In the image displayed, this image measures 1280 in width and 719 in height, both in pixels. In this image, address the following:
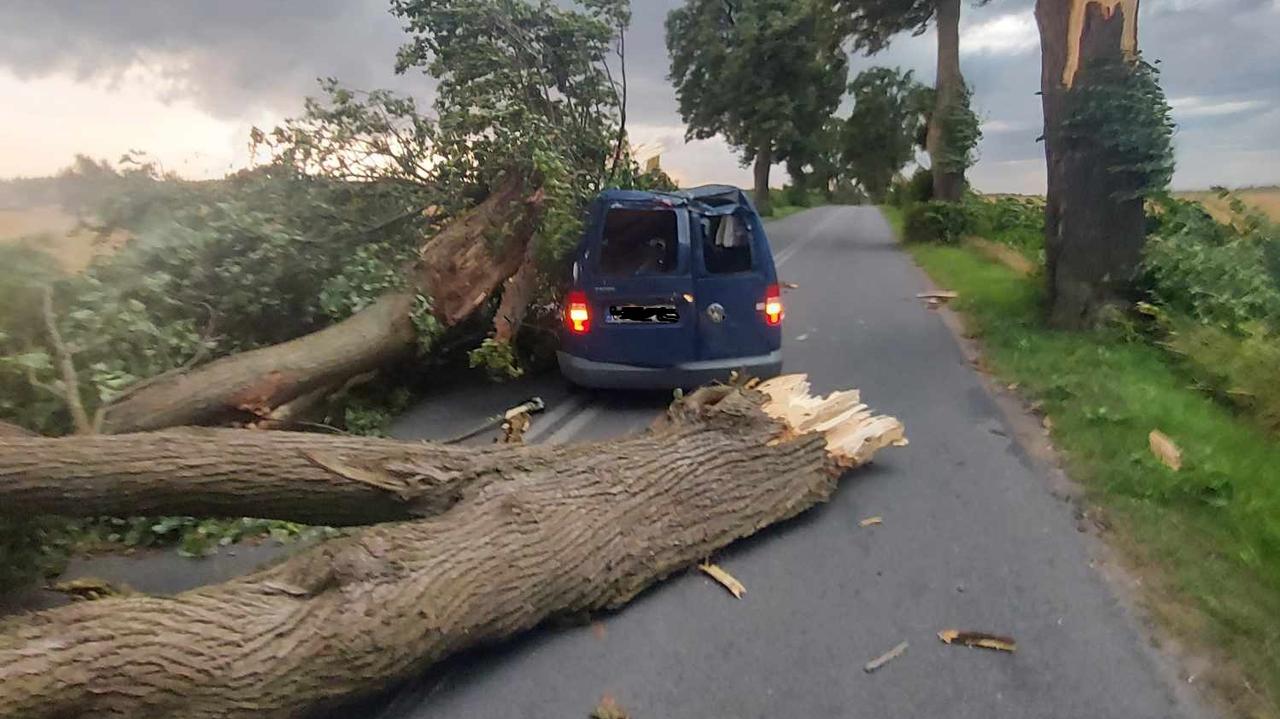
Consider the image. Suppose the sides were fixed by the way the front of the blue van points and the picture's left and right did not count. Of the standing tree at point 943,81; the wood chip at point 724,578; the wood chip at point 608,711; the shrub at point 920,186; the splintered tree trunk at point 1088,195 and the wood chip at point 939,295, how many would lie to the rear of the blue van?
2

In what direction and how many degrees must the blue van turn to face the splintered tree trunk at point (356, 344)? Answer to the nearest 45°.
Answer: approximately 90° to its left

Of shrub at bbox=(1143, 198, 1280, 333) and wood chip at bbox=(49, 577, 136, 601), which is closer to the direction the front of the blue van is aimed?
the shrub

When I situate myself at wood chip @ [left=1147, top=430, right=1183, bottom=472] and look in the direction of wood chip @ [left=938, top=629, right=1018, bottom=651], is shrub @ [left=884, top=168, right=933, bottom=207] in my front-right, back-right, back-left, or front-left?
back-right

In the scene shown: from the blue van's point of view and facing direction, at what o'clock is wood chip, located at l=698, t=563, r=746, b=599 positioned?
The wood chip is roughly at 6 o'clock from the blue van.

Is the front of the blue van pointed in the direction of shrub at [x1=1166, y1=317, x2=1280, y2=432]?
no

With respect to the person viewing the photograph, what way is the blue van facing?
facing away from the viewer

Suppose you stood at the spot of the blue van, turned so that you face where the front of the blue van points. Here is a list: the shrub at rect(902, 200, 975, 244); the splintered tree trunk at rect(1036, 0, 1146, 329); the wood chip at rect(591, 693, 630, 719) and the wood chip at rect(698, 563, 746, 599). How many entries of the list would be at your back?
2

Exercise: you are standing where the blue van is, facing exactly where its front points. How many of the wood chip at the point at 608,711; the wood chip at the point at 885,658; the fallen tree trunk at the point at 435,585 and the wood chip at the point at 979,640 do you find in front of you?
0

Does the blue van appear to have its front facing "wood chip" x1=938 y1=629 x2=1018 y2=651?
no

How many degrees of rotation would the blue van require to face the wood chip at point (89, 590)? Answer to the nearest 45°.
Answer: approximately 135° to its left

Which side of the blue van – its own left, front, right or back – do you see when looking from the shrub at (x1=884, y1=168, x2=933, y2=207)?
front

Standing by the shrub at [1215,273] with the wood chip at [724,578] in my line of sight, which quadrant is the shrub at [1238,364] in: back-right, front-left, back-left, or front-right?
front-left

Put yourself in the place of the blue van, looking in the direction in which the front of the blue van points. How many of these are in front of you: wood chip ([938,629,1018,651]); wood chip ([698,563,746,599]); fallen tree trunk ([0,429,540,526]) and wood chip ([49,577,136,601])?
0

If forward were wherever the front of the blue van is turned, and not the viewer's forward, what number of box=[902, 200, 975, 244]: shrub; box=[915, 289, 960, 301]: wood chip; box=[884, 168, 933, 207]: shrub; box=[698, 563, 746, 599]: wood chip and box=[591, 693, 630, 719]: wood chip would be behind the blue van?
2

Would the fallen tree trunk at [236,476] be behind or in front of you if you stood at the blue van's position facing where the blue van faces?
behind

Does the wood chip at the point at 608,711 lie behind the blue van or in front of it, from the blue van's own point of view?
behind
